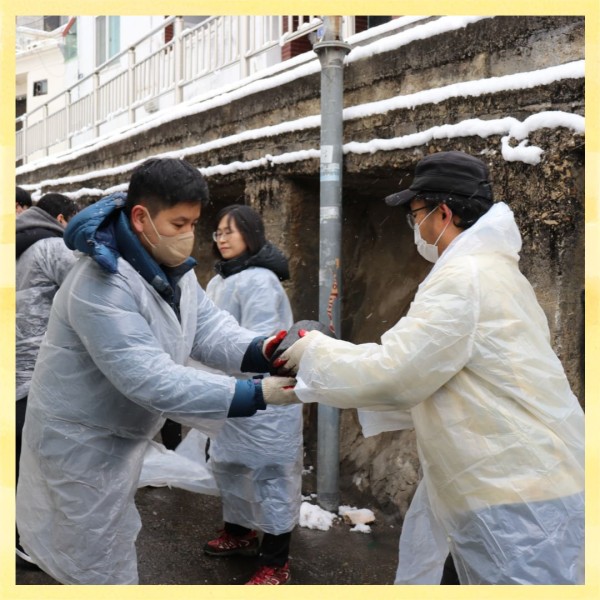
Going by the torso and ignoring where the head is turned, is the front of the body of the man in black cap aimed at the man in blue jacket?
yes

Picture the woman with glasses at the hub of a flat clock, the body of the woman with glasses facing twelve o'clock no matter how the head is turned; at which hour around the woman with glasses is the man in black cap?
The man in black cap is roughly at 10 o'clock from the woman with glasses.

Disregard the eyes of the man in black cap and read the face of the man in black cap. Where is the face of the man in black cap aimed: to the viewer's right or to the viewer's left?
to the viewer's left

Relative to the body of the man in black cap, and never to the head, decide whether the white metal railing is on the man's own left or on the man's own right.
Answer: on the man's own right

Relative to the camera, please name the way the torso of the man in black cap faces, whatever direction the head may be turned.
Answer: to the viewer's left

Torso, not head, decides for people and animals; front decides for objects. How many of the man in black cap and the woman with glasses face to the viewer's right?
0

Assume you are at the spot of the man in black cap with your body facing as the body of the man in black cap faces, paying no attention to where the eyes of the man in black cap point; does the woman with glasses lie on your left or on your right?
on your right

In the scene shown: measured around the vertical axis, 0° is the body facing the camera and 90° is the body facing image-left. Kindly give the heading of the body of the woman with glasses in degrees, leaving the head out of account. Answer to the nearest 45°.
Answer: approximately 45°

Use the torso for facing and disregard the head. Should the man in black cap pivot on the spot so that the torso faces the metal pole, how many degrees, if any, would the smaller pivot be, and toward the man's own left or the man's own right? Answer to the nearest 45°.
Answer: approximately 90° to the man's own right
